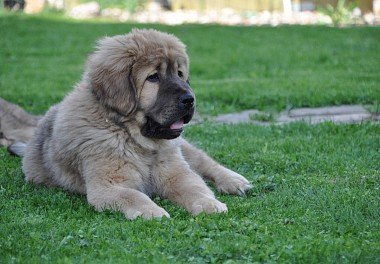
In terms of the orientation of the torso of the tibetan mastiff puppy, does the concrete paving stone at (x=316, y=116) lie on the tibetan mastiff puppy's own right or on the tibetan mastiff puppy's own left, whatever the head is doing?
on the tibetan mastiff puppy's own left

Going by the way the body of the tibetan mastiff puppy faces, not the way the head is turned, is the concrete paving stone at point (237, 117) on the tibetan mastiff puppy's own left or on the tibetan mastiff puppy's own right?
on the tibetan mastiff puppy's own left

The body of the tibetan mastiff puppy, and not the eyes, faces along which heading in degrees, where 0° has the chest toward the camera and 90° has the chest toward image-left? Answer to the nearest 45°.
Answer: approximately 315°

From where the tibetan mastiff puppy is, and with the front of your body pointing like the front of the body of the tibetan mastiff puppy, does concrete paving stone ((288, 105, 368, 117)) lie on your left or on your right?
on your left
